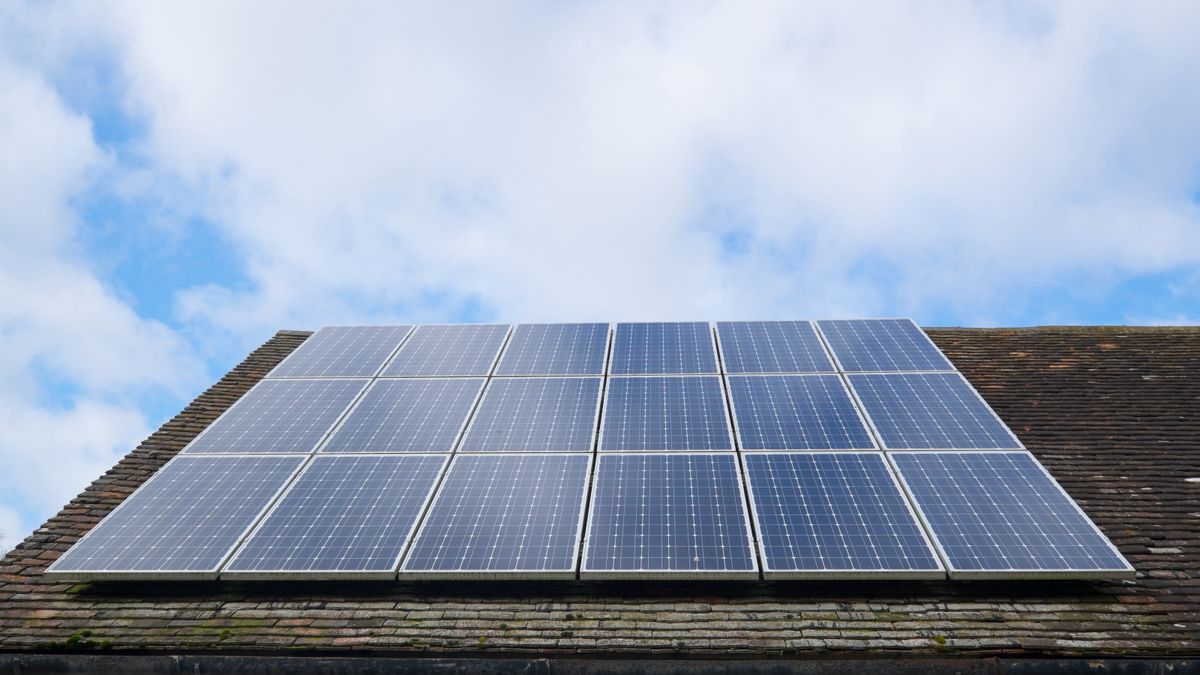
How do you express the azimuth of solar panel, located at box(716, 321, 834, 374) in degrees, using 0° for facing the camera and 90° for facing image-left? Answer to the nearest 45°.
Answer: approximately 0°

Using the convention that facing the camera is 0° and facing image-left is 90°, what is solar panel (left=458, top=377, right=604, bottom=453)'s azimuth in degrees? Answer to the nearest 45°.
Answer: approximately 0°

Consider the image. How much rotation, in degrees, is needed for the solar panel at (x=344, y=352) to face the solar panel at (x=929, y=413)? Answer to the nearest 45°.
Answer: approximately 45° to its left

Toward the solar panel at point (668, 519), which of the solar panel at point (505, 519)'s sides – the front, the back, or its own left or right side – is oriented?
left

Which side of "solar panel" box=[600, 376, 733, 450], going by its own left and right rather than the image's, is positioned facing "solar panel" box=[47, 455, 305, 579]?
right
